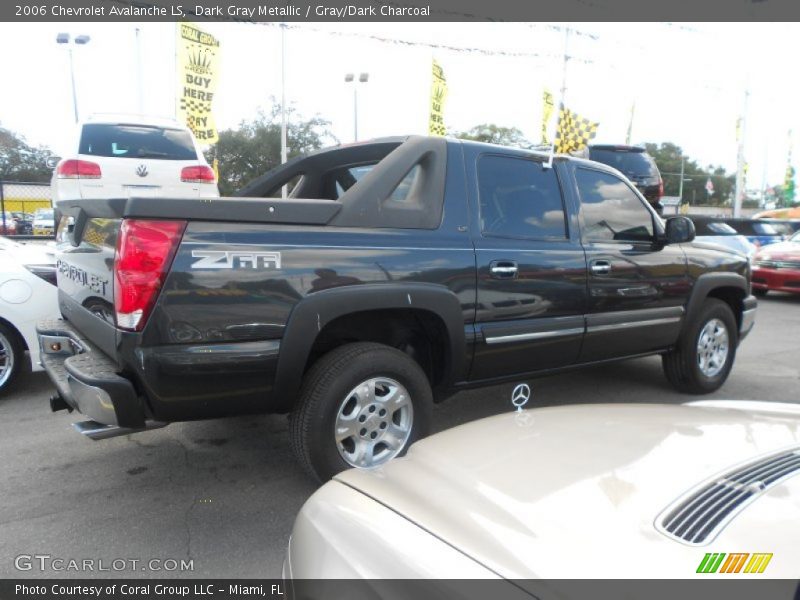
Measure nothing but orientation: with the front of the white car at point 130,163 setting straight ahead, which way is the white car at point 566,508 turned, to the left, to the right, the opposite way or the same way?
the same way

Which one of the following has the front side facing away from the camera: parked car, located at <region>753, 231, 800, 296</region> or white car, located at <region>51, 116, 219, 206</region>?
the white car

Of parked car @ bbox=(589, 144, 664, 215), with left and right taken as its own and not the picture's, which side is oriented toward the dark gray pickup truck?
back

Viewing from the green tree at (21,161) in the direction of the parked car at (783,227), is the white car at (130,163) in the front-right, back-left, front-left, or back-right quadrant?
front-right

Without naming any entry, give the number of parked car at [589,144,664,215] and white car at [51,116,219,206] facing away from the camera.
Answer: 2

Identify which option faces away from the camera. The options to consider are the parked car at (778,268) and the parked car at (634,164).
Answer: the parked car at (634,164)

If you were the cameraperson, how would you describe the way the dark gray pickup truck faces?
facing away from the viewer and to the right of the viewer

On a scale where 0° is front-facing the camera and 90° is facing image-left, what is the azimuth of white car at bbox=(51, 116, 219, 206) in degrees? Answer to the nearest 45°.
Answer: approximately 180°

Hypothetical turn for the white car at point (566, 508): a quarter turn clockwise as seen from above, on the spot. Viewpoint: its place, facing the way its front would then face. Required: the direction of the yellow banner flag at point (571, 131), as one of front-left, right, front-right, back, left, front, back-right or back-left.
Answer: front-left

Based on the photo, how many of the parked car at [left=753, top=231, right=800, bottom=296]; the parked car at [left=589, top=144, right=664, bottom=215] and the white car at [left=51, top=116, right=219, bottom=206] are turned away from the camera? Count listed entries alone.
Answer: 2

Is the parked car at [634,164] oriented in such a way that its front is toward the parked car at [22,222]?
no

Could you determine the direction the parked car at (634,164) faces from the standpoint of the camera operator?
facing away from the viewer

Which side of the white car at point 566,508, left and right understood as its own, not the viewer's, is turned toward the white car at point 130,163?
front

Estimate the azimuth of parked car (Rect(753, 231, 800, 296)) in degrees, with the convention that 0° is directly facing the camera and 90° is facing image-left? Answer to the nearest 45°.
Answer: approximately 45°
